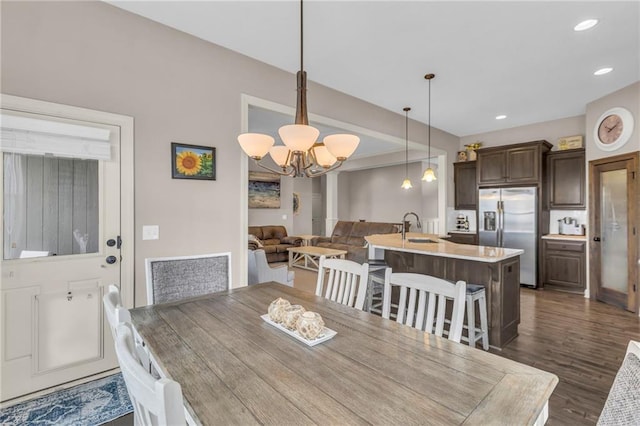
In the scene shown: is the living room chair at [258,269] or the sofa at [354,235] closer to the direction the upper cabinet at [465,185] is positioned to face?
the living room chair

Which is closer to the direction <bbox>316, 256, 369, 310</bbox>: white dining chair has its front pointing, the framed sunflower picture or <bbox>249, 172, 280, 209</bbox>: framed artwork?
the framed sunflower picture

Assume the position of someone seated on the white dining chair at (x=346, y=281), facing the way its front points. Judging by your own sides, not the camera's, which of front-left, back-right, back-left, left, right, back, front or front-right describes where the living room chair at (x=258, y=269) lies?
right

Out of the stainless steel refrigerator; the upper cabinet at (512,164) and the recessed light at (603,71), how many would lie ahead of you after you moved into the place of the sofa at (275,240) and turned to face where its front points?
3

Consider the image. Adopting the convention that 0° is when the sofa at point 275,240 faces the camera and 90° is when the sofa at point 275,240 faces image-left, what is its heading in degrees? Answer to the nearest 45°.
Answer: approximately 315°

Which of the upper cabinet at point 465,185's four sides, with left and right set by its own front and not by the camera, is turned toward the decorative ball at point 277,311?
front

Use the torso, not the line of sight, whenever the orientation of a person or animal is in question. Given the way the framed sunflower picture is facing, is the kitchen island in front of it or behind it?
in front

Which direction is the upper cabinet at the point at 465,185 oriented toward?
toward the camera

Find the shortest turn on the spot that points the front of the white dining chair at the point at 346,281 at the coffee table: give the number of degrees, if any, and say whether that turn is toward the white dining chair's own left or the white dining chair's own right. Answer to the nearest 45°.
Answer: approximately 135° to the white dining chair's own right

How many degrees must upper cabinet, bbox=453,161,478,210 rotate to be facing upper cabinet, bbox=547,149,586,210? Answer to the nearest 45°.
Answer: approximately 90° to its left

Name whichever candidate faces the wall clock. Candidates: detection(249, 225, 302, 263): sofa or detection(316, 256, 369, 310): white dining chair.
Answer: the sofa

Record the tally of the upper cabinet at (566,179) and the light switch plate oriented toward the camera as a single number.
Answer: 2

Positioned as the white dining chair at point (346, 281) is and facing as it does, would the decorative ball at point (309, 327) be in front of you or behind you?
in front

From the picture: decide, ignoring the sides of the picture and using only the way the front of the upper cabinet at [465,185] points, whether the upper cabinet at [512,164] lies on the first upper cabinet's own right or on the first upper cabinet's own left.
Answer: on the first upper cabinet's own left

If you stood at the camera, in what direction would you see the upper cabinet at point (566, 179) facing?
facing the viewer

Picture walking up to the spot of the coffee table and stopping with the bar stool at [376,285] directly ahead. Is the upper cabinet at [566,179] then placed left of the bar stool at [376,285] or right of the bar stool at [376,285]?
left
